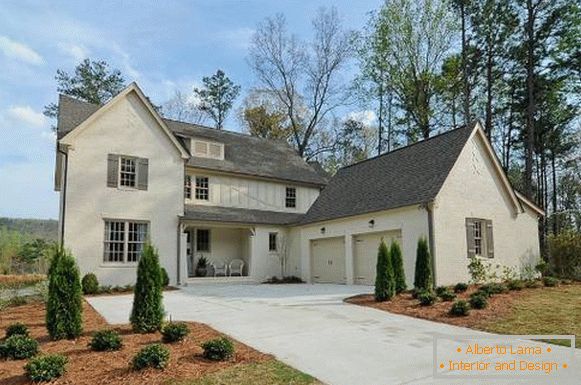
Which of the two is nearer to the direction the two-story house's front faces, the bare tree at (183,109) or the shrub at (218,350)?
the shrub

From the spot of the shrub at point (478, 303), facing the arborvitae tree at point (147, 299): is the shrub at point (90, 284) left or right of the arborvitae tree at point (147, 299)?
right

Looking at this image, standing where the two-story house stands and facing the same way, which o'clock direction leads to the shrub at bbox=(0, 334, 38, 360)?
The shrub is roughly at 2 o'clock from the two-story house.

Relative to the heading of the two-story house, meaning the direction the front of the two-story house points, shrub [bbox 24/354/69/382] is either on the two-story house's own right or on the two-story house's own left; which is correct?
on the two-story house's own right

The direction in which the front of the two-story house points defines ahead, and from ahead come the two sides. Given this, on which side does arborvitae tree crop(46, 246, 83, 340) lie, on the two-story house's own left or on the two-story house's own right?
on the two-story house's own right

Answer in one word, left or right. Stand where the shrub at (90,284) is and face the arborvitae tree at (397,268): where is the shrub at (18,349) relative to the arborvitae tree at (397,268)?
right

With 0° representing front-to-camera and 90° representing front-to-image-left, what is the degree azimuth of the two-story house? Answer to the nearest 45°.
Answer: approximately 315°
